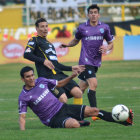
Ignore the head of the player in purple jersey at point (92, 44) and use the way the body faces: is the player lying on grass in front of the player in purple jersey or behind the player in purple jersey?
in front

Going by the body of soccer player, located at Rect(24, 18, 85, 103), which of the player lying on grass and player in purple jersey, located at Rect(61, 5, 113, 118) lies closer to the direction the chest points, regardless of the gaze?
the player lying on grass

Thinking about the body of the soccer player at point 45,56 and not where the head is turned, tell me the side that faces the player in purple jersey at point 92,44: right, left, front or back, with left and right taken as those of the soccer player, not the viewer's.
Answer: left

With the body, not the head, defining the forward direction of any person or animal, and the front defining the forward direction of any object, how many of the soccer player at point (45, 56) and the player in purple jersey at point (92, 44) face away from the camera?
0

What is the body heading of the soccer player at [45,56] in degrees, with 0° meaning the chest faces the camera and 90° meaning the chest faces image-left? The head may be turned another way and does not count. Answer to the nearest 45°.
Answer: approximately 315°
